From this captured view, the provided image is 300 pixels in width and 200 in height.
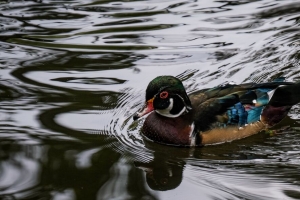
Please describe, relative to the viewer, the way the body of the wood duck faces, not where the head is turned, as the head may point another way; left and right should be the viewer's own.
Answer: facing to the left of the viewer
